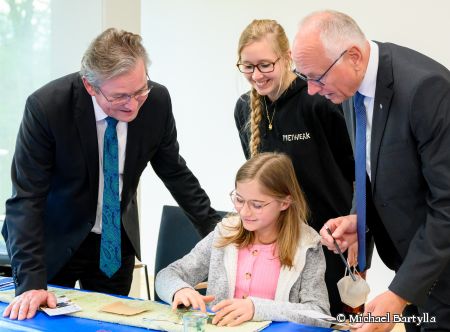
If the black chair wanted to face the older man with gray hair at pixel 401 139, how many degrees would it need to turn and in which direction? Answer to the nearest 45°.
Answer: approximately 45° to its left

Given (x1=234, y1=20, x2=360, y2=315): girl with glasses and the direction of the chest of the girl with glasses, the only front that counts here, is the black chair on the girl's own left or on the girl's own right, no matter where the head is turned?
on the girl's own right

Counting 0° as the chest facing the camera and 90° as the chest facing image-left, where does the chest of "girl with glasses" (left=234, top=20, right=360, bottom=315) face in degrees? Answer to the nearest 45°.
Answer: approximately 45°

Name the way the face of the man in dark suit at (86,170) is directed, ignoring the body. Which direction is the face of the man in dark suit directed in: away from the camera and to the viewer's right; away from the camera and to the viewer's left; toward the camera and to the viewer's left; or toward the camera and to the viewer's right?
toward the camera and to the viewer's right

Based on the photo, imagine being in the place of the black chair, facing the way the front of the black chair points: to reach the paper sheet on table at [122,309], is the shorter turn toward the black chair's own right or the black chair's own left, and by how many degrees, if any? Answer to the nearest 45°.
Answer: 0° — it already faces it

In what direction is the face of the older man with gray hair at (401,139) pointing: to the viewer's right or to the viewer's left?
to the viewer's left

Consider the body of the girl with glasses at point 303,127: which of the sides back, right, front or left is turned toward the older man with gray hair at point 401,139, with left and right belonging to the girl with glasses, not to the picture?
left

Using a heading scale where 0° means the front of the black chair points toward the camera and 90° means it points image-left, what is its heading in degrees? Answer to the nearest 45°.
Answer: approximately 0°
